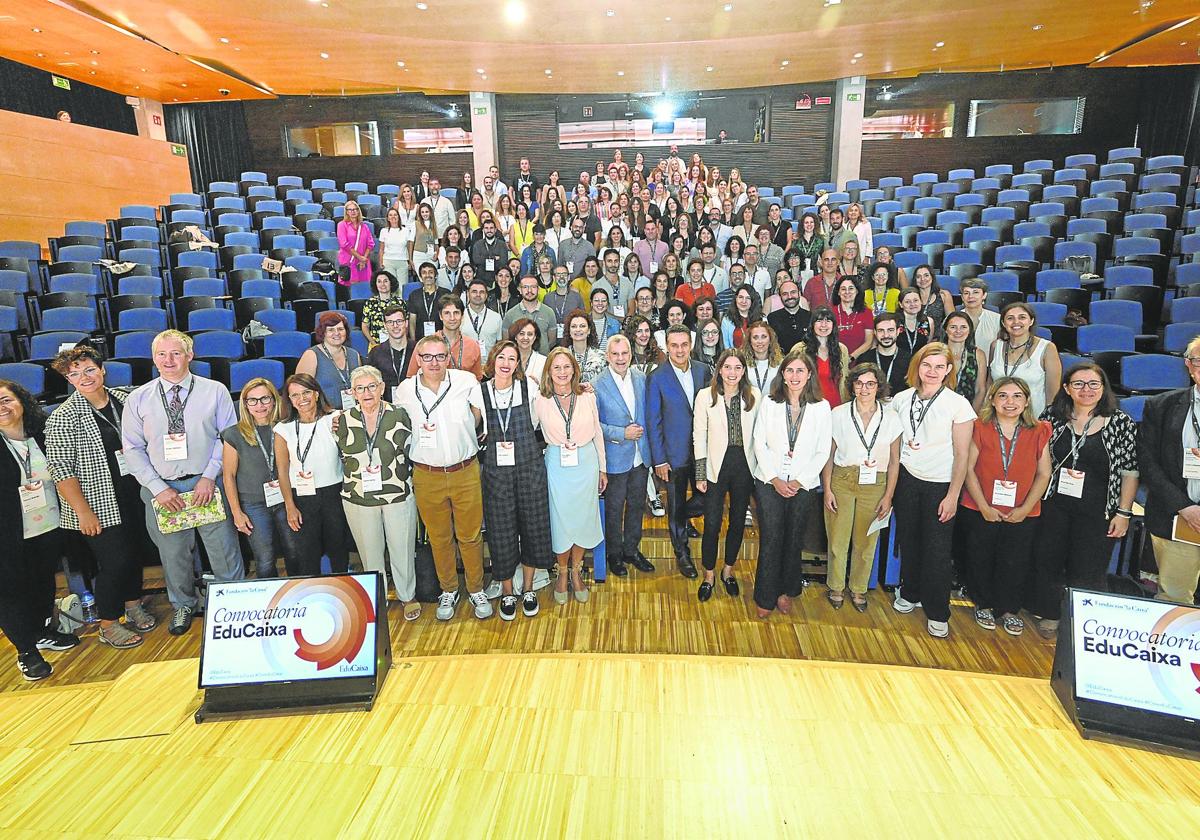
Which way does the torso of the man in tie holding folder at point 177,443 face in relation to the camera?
toward the camera

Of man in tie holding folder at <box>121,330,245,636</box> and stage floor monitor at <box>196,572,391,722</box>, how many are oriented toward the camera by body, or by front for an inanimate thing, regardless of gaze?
2

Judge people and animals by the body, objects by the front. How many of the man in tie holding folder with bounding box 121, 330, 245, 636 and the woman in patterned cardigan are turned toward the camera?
2

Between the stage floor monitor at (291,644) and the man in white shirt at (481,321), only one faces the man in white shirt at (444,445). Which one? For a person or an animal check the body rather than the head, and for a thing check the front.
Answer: the man in white shirt at (481,321)

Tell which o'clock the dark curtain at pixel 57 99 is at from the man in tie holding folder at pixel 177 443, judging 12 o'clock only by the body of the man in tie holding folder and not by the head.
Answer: The dark curtain is roughly at 6 o'clock from the man in tie holding folder.

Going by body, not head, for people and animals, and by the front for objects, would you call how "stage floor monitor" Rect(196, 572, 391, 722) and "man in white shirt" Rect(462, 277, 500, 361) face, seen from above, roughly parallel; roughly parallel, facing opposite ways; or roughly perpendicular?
roughly parallel

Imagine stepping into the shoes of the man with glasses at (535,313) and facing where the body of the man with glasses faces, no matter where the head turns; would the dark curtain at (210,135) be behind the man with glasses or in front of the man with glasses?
behind

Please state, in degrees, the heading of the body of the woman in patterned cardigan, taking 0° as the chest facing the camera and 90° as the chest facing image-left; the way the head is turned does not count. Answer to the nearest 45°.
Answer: approximately 0°

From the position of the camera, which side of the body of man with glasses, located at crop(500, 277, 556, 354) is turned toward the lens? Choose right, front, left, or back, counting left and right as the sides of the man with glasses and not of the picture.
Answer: front

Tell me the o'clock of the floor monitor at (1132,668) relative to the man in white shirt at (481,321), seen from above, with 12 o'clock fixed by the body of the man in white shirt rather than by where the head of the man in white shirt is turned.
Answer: The floor monitor is roughly at 11 o'clock from the man in white shirt.

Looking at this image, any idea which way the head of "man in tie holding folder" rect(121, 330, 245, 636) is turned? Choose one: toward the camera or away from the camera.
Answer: toward the camera

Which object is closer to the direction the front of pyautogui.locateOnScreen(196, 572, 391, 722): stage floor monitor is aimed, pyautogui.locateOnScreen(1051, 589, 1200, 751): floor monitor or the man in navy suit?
the floor monitor

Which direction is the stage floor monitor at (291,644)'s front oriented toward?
toward the camera

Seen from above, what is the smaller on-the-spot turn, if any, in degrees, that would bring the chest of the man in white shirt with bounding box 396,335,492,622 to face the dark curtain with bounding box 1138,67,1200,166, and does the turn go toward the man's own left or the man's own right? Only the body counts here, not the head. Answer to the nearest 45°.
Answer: approximately 135° to the man's own left

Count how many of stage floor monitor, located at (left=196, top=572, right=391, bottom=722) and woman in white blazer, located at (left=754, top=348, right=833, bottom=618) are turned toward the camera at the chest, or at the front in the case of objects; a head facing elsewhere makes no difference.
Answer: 2

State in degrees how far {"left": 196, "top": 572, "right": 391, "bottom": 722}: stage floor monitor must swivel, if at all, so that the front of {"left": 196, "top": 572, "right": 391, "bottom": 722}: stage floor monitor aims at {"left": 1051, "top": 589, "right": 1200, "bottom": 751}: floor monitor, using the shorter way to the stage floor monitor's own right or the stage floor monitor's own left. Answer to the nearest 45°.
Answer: approximately 45° to the stage floor monitor's own left
